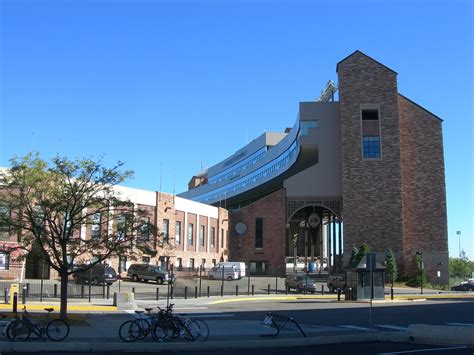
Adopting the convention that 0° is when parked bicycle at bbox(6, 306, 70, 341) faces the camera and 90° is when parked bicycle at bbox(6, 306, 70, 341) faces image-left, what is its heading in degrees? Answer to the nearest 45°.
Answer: approximately 90°

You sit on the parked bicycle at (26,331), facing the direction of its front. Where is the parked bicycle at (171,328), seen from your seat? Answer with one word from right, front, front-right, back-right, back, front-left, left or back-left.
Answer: back
